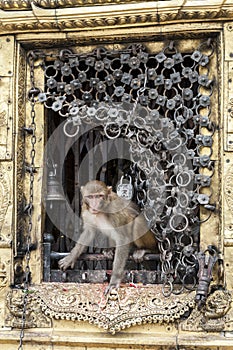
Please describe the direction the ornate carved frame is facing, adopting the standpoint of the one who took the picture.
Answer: facing the viewer

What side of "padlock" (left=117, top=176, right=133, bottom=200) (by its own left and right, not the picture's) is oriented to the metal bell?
right

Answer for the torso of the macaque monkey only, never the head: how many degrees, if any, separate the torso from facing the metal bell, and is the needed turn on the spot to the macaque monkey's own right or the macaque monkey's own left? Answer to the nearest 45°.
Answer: approximately 45° to the macaque monkey's own right

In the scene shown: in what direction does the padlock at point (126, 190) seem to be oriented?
toward the camera
